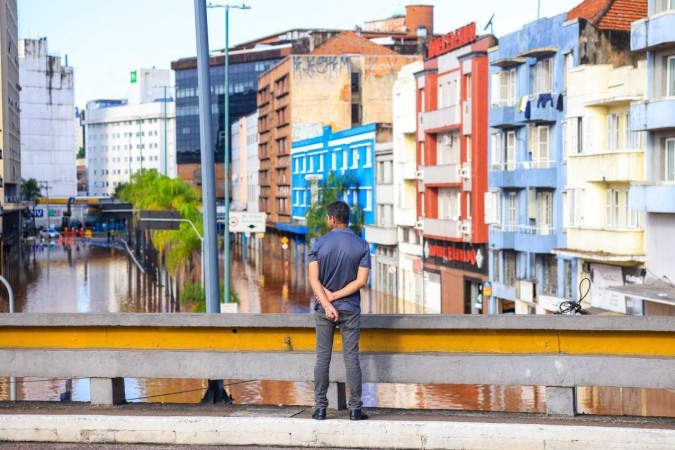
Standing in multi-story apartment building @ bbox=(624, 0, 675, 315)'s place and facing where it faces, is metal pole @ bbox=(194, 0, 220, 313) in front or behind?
in front

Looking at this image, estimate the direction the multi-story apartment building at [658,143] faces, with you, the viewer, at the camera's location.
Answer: facing the viewer and to the left of the viewer

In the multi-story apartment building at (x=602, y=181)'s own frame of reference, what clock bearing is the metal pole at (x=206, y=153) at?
The metal pole is roughly at 11 o'clock from the multi-story apartment building.

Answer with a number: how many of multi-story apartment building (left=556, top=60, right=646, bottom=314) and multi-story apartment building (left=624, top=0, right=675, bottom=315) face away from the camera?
0

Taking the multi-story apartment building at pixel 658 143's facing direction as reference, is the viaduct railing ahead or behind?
ahead

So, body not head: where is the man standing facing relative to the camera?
away from the camera

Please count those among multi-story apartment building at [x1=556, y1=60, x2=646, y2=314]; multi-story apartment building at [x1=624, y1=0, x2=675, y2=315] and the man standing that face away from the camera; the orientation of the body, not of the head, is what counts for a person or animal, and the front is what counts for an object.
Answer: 1

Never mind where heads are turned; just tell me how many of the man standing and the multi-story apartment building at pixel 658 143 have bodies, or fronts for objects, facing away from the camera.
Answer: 1

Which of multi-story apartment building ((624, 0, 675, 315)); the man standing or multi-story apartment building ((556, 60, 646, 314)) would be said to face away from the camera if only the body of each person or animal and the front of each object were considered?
the man standing

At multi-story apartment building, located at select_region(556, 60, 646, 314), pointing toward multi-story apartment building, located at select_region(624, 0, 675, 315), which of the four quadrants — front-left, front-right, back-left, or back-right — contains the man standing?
front-right

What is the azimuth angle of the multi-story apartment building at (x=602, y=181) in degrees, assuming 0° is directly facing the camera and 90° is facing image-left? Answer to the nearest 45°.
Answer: approximately 45°

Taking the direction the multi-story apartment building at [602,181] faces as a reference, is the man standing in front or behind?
in front
